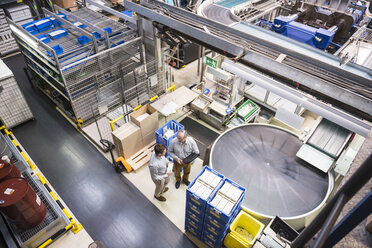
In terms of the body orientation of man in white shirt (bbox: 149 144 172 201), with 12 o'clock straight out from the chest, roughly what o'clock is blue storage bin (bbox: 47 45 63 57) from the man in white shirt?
The blue storage bin is roughly at 8 o'clock from the man in white shirt.

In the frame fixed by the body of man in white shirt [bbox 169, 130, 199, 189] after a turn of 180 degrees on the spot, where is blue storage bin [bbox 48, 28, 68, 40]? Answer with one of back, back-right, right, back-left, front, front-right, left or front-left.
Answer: front-left

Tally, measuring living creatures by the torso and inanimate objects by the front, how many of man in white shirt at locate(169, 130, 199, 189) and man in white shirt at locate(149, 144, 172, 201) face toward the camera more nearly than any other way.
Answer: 1

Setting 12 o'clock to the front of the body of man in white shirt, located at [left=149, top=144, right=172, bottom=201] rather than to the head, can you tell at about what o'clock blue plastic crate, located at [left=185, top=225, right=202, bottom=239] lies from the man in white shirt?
The blue plastic crate is roughly at 2 o'clock from the man in white shirt.

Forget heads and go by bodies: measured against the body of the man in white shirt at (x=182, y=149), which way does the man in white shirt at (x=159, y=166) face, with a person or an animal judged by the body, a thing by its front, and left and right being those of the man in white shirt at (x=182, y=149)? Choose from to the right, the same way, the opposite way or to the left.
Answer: to the left

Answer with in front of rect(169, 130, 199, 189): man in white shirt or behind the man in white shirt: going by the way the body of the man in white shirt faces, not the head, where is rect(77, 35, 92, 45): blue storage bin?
behind

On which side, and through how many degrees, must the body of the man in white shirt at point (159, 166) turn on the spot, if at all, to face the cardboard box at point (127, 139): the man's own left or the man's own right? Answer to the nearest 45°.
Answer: approximately 135° to the man's own left

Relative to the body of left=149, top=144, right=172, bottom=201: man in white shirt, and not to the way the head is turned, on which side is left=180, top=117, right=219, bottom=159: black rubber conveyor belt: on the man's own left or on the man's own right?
on the man's own left

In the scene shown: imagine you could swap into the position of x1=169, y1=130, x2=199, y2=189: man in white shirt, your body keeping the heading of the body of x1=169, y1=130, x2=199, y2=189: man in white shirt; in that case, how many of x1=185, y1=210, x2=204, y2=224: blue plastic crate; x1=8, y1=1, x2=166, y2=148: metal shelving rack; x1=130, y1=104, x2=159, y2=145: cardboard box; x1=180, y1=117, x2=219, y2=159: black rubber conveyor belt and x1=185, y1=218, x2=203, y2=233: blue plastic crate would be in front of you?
2

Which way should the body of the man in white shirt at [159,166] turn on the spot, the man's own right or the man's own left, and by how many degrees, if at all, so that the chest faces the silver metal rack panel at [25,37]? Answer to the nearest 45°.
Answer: approximately 135° to the man's own left

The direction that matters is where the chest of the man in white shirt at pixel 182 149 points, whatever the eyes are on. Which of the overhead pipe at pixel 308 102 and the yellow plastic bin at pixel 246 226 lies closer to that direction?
the yellow plastic bin

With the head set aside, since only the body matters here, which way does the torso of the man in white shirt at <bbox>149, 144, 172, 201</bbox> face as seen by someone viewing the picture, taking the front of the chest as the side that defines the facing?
to the viewer's right

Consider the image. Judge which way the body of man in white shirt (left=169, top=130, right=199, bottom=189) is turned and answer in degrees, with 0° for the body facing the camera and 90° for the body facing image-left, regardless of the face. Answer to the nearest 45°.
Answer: approximately 0°

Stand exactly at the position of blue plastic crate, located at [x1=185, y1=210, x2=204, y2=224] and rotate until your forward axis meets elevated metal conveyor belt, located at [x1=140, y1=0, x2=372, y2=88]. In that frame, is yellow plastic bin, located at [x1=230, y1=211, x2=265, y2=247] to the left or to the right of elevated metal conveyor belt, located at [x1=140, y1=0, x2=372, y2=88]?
right

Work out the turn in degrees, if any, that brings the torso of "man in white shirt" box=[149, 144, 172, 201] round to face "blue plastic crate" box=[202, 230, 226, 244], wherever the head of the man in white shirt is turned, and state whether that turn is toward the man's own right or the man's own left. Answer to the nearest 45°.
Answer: approximately 45° to the man's own right
